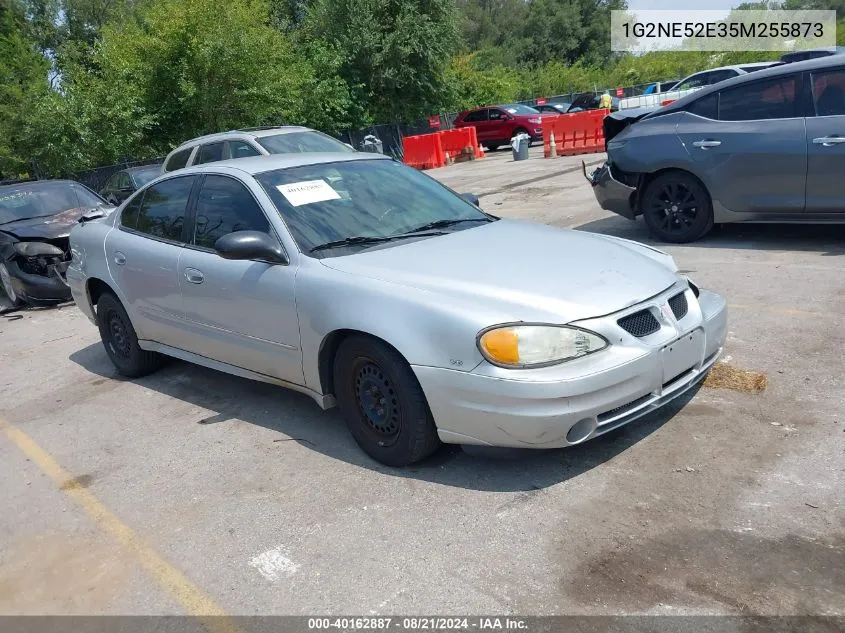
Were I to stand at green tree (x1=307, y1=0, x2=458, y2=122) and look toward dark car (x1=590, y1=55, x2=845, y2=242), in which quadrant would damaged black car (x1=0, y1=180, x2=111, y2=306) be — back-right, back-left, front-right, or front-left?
front-right

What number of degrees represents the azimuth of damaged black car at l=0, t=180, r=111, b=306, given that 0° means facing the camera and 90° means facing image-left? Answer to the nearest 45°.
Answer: approximately 315°

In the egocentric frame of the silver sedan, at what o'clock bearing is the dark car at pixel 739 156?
The dark car is roughly at 9 o'clock from the silver sedan.

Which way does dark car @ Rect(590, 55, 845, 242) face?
to the viewer's right

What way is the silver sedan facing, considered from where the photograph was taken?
facing the viewer and to the right of the viewer

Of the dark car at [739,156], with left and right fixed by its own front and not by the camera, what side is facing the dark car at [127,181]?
back

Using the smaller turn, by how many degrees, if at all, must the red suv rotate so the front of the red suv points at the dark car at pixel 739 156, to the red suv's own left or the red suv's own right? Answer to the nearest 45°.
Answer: approximately 45° to the red suv's own right

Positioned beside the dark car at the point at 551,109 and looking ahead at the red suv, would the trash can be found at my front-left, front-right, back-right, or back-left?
front-left

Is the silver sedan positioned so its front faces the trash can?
no

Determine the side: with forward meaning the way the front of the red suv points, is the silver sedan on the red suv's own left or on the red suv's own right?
on the red suv's own right

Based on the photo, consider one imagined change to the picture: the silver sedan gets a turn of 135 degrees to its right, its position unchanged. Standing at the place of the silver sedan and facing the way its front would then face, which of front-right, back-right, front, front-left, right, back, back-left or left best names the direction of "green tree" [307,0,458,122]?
right

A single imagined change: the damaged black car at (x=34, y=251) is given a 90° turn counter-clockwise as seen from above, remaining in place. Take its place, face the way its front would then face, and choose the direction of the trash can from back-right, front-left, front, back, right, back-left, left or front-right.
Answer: front

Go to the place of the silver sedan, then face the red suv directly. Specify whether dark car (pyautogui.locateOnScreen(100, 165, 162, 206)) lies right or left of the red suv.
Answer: left

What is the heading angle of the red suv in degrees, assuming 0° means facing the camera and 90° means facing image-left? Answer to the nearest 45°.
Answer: approximately 315°

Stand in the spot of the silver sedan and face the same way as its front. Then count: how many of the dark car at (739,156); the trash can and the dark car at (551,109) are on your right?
0

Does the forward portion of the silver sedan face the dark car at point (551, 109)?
no

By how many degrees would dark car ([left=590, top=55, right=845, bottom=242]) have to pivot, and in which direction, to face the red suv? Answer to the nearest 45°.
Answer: approximately 90° to its left

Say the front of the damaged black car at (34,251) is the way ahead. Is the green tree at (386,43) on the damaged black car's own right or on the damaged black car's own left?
on the damaged black car's own left
